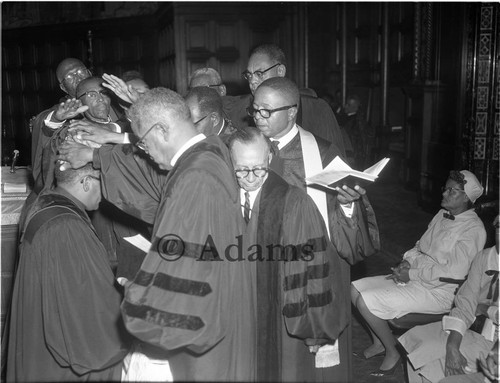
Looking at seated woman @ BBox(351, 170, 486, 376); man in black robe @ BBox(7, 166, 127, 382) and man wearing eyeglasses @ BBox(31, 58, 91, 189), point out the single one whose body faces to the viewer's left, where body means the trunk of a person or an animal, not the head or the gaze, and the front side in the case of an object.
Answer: the seated woman

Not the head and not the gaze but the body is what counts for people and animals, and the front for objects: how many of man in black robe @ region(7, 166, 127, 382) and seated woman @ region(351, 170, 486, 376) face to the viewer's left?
1

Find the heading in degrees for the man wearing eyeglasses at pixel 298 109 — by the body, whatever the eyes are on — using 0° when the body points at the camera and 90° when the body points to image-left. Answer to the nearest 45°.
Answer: approximately 45°

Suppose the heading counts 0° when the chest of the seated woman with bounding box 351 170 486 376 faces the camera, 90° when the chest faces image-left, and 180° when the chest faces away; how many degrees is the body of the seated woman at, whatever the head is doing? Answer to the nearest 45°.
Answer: approximately 90°

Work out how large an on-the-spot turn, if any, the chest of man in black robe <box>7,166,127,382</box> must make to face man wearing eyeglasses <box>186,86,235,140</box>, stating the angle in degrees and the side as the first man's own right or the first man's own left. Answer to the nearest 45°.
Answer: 0° — they already face them

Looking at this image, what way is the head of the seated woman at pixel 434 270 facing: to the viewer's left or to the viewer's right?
to the viewer's left

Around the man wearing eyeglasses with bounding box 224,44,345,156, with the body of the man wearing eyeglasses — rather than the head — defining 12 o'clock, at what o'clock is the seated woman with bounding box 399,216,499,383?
The seated woman is roughly at 9 o'clock from the man wearing eyeglasses.

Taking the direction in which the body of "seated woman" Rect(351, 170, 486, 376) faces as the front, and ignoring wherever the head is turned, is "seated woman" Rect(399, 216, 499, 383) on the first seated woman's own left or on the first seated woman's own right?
on the first seated woman's own left

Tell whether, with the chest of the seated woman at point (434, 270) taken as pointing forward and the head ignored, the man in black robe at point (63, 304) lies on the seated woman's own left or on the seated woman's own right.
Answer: on the seated woman's own left
